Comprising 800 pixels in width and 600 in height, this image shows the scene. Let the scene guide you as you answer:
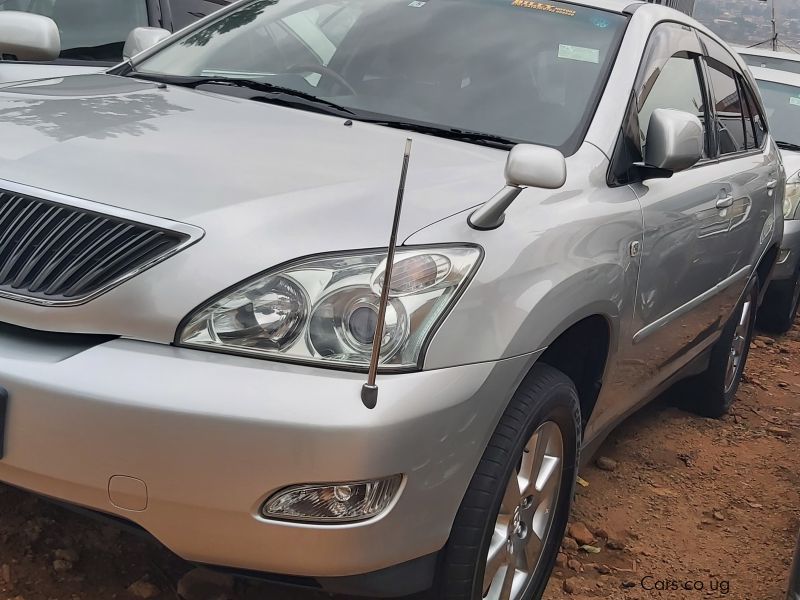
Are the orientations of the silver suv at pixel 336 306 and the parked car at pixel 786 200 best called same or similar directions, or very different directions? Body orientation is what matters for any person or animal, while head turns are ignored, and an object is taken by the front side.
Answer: same or similar directions

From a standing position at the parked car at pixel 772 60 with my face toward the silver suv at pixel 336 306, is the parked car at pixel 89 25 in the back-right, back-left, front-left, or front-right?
front-right

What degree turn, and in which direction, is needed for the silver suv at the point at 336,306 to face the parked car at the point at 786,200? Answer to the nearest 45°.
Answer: approximately 180°

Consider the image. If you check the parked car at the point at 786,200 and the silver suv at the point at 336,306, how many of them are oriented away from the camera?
0

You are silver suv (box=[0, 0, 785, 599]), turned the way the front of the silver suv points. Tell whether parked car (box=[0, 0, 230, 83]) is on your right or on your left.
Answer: on your right

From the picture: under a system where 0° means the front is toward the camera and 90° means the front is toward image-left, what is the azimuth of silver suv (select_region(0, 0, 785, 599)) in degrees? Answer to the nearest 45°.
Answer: approximately 45°

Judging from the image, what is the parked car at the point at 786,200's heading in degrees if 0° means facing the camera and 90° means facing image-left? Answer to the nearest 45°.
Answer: approximately 45°

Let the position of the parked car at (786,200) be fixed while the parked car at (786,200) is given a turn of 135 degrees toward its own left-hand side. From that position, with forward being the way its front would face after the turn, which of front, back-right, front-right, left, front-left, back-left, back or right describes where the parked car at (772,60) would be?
left
